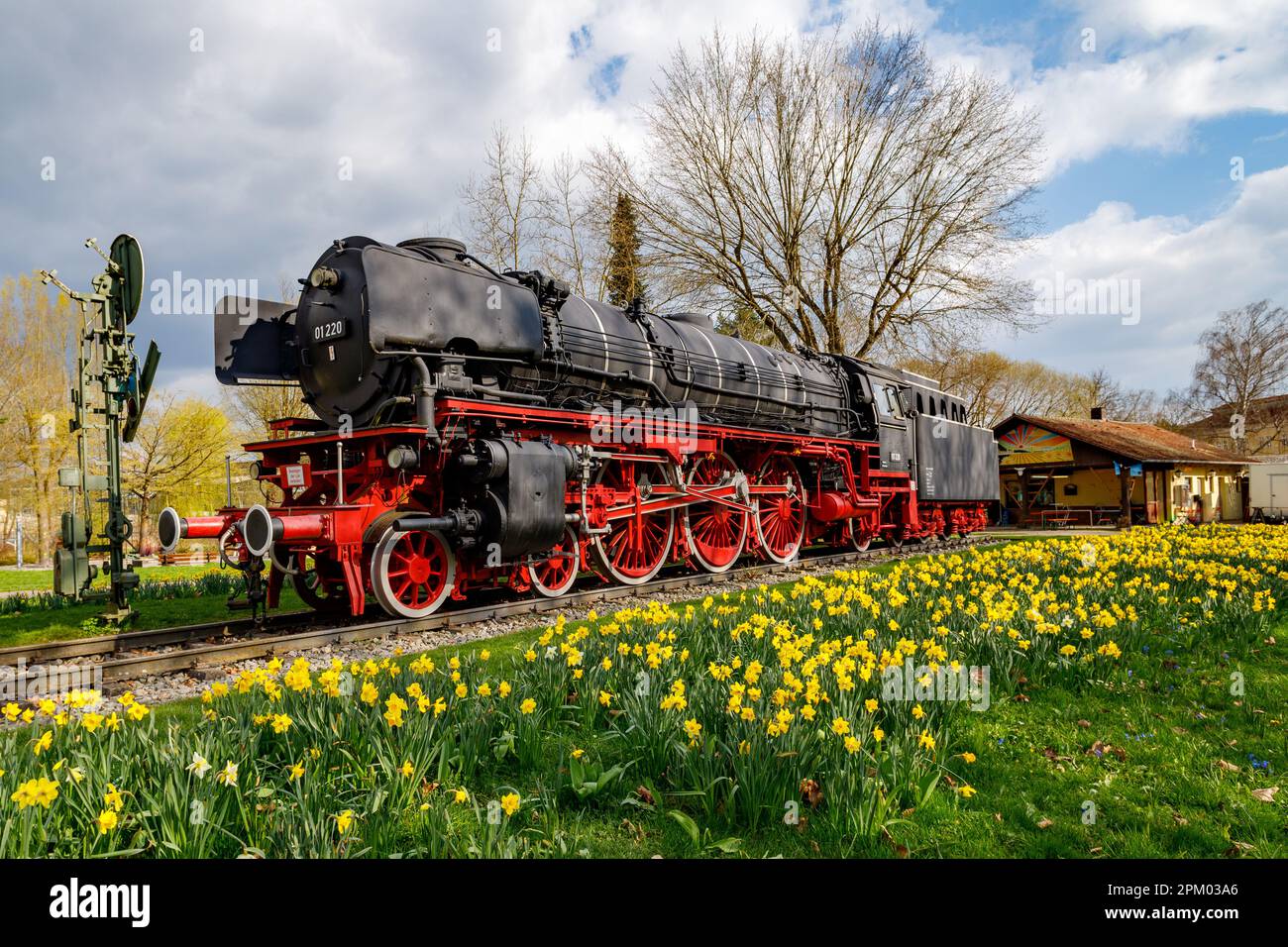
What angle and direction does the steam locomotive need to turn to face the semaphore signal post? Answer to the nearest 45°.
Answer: approximately 45° to its right

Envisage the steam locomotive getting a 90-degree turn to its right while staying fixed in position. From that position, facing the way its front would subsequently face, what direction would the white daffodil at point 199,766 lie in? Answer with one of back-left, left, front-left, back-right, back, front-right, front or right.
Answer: back-left

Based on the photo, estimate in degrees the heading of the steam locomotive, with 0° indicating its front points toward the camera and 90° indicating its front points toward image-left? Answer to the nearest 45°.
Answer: approximately 45°

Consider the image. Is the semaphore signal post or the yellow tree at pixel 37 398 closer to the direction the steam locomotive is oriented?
the semaphore signal post

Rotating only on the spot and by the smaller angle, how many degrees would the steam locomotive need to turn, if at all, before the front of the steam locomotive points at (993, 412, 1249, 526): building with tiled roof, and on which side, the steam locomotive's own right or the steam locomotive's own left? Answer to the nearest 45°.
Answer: approximately 180°

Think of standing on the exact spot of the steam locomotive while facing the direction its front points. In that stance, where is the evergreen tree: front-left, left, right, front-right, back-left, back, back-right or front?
back-right

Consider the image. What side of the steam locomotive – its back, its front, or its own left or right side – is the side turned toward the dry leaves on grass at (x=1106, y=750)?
left

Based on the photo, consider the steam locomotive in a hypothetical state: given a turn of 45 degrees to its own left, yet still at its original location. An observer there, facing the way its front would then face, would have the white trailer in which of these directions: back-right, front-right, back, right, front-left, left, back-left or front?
back-left

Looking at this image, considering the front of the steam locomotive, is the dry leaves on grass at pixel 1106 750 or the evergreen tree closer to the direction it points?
the dry leaves on grass

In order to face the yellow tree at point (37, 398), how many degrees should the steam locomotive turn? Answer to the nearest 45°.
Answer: approximately 90° to its right

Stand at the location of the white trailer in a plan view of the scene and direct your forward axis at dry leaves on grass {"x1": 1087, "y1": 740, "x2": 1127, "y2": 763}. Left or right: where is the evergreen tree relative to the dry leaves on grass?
right

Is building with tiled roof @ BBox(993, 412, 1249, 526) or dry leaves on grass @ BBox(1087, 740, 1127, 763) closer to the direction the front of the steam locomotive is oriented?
the dry leaves on grass
